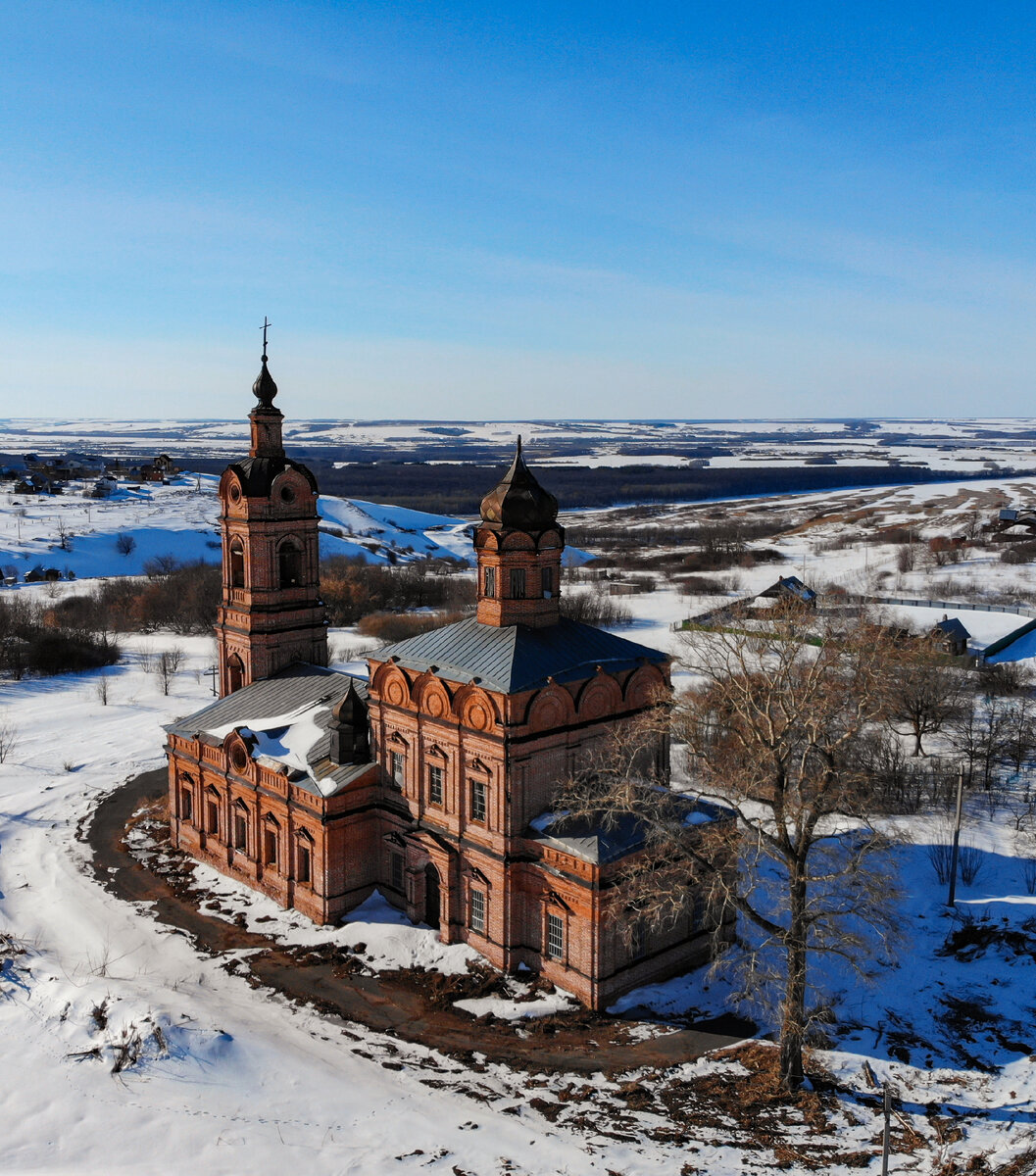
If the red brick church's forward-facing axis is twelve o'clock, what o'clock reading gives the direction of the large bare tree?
The large bare tree is roughly at 6 o'clock from the red brick church.

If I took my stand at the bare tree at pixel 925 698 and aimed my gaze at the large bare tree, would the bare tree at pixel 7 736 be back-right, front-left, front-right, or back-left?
front-right

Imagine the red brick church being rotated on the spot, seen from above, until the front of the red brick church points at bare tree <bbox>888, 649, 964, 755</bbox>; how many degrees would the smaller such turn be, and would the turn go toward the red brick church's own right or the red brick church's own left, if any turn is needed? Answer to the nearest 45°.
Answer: approximately 90° to the red brick church's own right

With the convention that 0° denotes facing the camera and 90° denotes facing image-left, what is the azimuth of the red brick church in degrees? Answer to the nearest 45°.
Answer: approximately 135°

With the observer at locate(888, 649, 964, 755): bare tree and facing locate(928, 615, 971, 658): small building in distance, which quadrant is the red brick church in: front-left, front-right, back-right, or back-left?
back-left

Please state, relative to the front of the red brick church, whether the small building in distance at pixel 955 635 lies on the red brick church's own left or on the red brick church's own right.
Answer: on the red brick church's own right

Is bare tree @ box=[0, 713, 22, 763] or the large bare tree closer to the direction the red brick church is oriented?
the bare tree

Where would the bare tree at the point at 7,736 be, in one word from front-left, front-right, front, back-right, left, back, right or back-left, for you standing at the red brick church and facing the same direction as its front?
front
